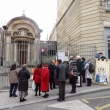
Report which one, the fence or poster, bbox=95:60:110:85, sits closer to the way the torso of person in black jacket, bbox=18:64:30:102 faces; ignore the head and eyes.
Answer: the fence

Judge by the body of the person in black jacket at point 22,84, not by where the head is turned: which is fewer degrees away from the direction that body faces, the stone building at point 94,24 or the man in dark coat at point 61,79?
the stone building

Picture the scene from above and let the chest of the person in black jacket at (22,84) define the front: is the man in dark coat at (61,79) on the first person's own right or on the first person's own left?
on the first person's own right

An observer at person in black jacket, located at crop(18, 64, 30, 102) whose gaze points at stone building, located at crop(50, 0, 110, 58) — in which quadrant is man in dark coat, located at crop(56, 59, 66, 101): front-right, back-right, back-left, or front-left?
front-right

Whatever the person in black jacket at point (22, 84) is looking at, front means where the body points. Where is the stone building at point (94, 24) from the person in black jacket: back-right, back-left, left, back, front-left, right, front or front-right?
front-right

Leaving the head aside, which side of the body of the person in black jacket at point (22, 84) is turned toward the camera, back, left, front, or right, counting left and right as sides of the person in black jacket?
back

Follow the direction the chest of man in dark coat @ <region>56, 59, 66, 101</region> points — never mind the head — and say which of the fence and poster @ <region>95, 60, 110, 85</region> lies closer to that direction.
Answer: the fence

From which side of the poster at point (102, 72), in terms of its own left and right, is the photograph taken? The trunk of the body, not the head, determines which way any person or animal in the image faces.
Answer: front

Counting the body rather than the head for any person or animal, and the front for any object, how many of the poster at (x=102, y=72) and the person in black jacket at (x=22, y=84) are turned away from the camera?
1

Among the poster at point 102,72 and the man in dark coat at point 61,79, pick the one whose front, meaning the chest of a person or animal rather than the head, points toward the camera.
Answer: the poster

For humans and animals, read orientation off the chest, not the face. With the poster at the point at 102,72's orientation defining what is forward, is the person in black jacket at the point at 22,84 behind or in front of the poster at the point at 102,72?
in front

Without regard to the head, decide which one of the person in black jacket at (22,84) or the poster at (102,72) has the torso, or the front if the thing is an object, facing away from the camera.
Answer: the person in black jacket

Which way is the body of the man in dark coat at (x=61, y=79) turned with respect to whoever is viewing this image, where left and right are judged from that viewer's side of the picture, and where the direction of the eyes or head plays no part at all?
facing away from the viewer and to the left of the viewer
